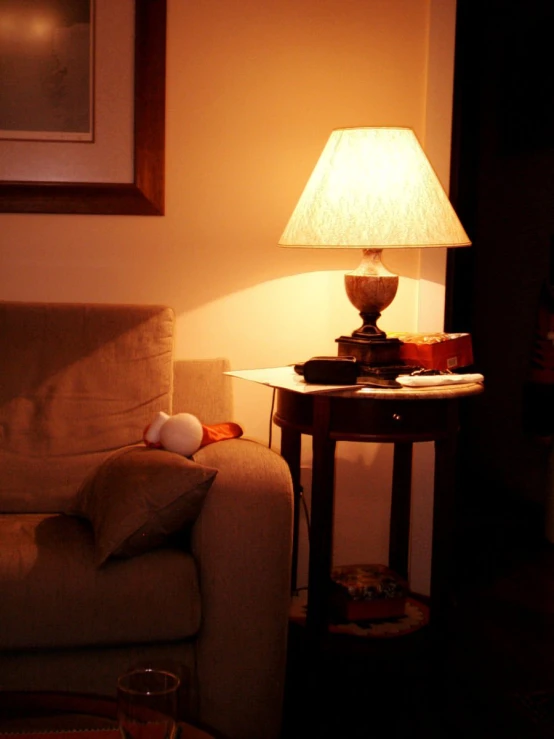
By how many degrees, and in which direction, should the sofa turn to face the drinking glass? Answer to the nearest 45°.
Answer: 0° — it already faces it

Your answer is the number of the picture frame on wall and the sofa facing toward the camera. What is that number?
2

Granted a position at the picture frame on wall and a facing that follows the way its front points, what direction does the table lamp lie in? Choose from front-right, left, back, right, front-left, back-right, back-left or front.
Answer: front-left

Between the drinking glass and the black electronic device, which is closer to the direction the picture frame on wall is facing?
the drinking glass

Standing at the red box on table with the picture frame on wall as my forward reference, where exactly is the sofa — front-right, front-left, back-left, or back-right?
front-left

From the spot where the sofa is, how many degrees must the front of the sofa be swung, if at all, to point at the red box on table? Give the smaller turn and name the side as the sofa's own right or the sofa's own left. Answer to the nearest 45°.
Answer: approximately 135° to the sofa's own left

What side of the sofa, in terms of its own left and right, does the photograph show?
front

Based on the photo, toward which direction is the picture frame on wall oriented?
toward the camera

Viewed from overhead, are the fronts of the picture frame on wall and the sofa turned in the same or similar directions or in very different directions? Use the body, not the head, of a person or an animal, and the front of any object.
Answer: same or similar directions

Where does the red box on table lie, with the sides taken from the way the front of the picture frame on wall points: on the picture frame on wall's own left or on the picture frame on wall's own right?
on the picture frame on wall's own left

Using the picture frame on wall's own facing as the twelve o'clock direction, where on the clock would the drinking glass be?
The drinking glass is roughly at 12 o'clock from the picture frame on wall.

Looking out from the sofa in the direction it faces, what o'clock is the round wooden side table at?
The round wooden side table is roughly at 8 o'clock from the sofa.
